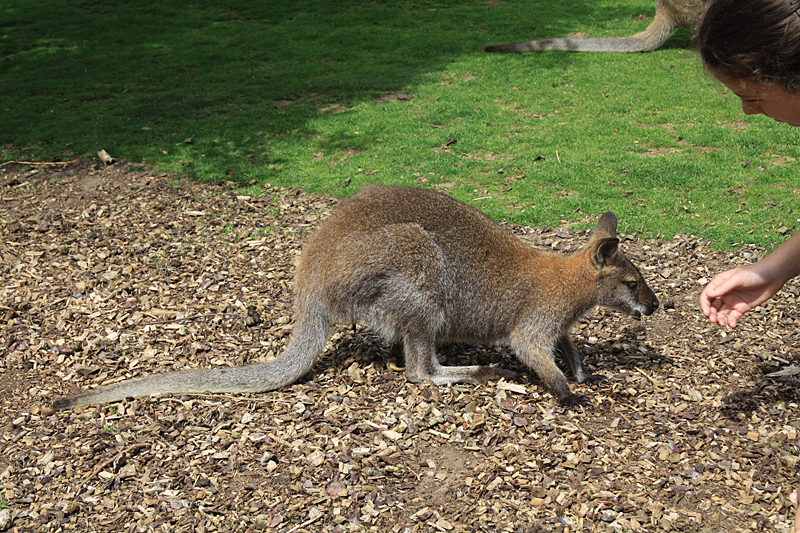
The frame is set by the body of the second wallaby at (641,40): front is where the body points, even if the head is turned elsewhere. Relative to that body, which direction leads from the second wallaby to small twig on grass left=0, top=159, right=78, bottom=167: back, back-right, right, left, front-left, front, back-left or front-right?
back-right

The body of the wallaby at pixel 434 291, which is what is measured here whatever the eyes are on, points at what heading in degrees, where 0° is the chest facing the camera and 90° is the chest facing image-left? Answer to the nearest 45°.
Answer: approximately 270°

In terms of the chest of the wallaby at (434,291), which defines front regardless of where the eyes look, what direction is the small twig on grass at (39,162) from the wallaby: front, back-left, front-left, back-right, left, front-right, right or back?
back-left

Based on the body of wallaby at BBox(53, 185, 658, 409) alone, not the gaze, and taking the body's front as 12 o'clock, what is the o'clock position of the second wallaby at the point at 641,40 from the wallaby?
The second wallaby is roughly at 10 o'clock from the wallaby.

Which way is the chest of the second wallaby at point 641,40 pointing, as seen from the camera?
to the viewer's right

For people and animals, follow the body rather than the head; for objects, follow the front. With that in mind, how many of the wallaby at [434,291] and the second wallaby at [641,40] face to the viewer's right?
2

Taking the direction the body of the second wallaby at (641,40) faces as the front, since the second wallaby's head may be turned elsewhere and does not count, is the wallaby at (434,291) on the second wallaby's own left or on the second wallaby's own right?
on the second wallaby's own right

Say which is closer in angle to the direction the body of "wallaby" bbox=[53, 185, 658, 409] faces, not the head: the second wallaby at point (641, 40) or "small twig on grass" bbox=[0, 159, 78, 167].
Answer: the second wallaby
